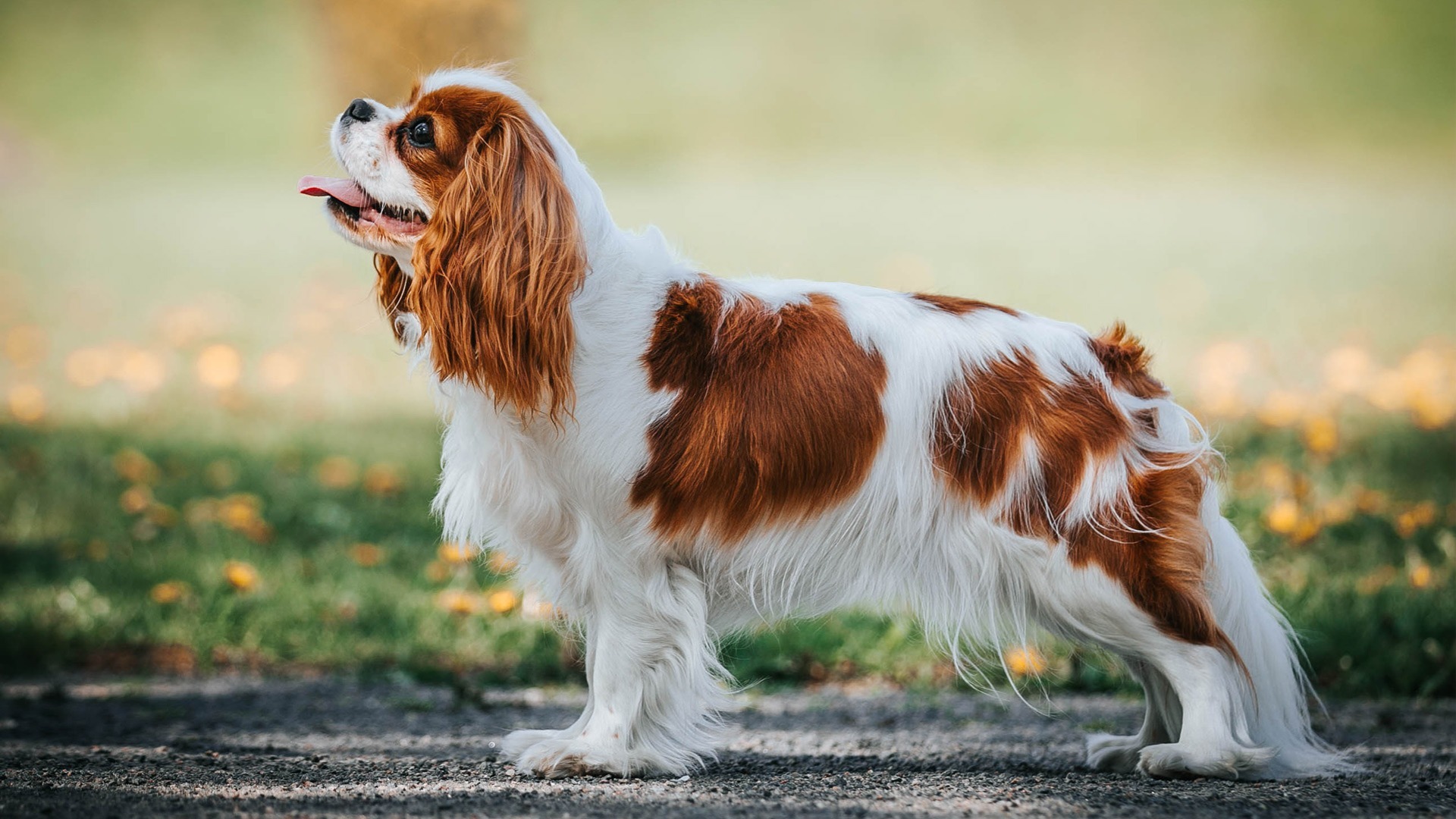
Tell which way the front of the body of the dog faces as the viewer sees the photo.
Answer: to the viewer's left

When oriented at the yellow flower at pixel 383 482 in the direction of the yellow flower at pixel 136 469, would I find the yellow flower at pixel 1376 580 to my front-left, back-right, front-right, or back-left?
back-left

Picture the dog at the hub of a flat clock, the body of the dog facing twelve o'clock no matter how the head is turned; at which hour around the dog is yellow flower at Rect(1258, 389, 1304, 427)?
The yellow flower is roughly at 4 o'clock from the dog.

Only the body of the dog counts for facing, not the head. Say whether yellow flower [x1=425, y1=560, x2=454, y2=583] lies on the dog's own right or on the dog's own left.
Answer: on the dog's own right

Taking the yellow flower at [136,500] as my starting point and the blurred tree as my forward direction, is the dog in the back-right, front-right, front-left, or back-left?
back-right

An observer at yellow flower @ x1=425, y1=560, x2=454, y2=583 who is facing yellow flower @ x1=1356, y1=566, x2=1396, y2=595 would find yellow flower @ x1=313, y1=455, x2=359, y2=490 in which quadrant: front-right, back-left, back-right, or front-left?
back-left

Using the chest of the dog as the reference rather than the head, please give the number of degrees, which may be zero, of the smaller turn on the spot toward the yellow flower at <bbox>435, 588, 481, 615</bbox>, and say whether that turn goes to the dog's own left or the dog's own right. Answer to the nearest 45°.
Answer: approximately 45° to the dog's own right

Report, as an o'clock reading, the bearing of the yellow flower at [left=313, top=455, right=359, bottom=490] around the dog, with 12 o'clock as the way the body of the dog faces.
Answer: The yellow flower is roughly at 2 o'clock from the dog.

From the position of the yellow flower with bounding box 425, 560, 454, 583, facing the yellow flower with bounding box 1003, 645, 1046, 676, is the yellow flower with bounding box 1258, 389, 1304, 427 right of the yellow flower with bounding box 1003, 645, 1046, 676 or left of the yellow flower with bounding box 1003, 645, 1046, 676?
left

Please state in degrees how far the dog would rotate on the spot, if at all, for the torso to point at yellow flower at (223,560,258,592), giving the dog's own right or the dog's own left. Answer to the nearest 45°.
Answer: approximately 45° to the dog's own right

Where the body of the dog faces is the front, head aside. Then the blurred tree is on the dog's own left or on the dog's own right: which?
on the dog's own right

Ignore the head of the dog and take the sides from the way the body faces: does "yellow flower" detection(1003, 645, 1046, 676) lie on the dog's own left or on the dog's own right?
on the dog's own right
